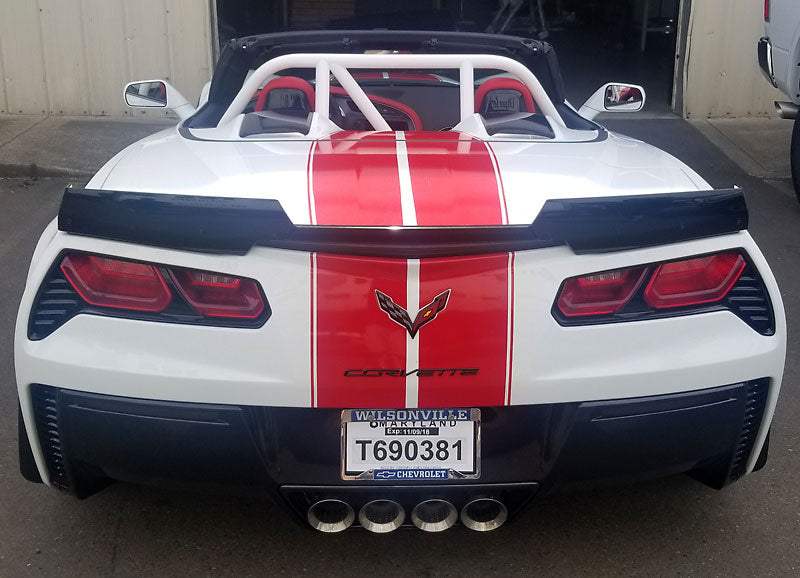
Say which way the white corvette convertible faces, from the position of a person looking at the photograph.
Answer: facing away from the viewer
